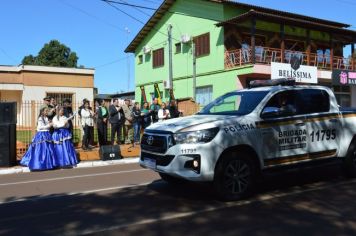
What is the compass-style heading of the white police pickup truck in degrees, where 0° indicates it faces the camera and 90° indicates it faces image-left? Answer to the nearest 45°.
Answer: approximately 45°

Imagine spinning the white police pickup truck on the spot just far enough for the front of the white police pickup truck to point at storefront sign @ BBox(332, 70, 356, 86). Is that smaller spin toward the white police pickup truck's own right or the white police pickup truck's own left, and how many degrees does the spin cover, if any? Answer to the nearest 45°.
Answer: approximately 135° to the white police pickup truck's own right

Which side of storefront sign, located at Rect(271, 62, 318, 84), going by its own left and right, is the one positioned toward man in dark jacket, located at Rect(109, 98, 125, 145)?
right

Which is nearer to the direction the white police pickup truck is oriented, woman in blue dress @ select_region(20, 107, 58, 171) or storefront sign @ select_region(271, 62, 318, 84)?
the woman in blue dress

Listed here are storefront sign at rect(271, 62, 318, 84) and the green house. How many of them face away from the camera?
0

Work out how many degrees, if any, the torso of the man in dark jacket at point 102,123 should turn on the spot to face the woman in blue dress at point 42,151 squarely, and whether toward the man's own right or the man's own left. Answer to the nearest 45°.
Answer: approximately 90° to the man's own right

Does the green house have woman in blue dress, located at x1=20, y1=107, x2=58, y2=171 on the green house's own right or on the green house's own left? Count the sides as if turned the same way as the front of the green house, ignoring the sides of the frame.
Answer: on the green house's own right

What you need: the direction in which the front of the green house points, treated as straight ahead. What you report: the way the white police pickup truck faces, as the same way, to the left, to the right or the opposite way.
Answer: to the right
